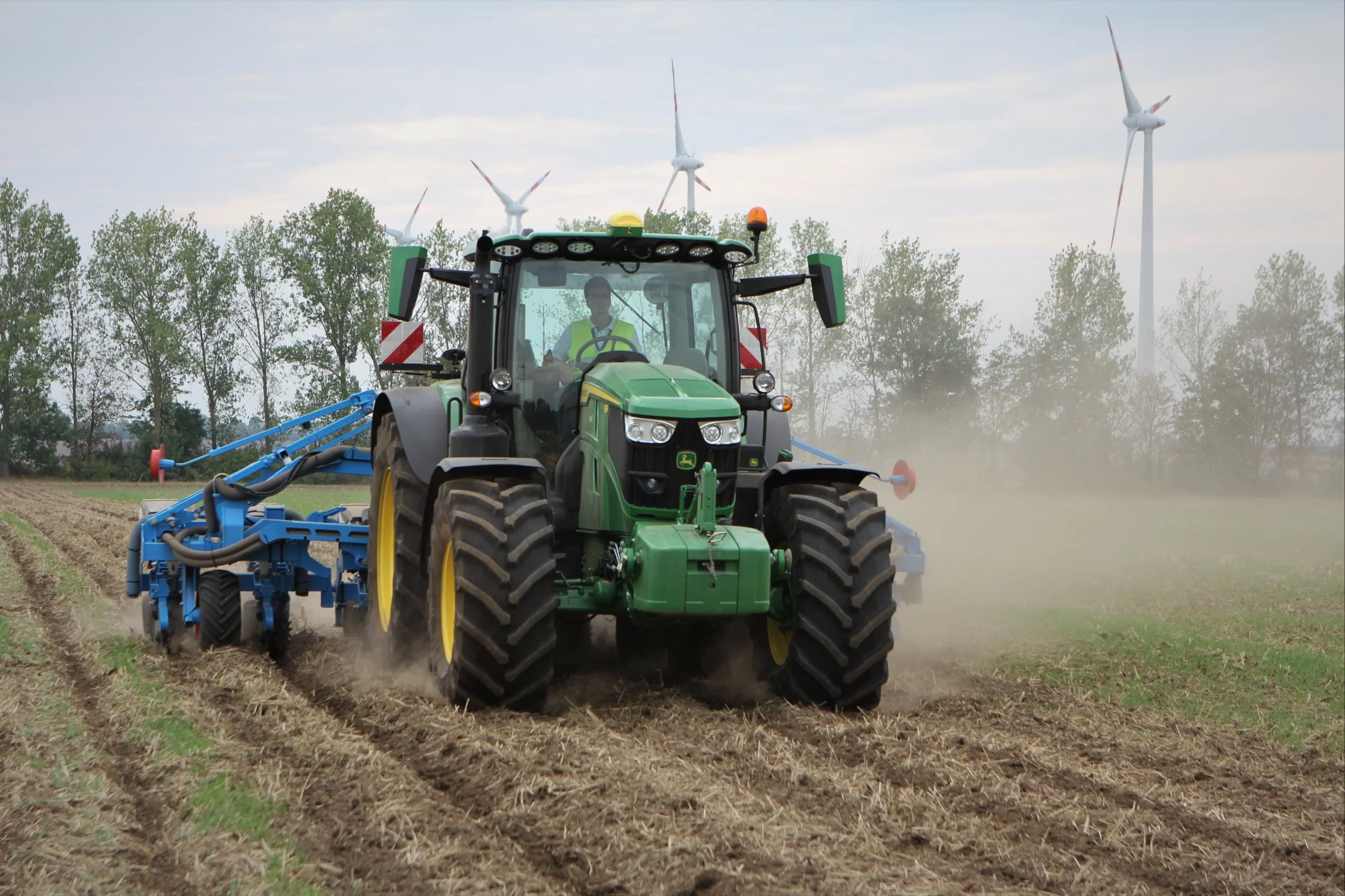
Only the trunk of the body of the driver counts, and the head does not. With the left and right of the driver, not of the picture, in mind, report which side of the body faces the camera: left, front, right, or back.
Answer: front

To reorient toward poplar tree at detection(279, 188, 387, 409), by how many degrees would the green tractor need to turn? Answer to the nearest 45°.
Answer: approximately 180°

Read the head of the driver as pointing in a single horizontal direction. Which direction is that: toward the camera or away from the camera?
toward the camera

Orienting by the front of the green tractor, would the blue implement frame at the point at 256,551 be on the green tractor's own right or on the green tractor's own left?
on the green tractor's own right

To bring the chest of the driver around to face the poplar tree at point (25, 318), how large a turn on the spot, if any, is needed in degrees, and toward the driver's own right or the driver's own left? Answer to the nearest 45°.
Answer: approximately 135° to the driver's own right

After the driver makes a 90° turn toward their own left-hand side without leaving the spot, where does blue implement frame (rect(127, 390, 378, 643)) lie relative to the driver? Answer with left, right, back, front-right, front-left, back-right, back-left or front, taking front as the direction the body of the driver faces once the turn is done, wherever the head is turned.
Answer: back-left

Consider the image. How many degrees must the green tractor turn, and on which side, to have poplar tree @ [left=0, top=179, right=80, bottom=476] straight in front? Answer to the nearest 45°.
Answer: approximately 135° to its right

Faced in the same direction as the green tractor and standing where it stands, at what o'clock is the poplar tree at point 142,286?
The poplar tree is roughly at 5 o'clock from the green tractor.
